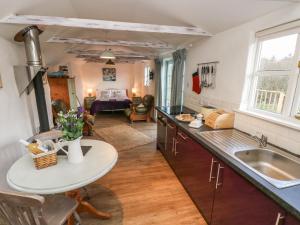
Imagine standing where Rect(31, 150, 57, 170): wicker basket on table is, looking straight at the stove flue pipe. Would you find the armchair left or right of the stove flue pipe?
right

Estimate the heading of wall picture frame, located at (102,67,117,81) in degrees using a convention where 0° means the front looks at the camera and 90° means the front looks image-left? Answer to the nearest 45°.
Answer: approximately 0°

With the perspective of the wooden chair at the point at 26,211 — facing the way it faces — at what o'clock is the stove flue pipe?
The stove flue pipe is roughly at 11 o'clock from the wooden chair.

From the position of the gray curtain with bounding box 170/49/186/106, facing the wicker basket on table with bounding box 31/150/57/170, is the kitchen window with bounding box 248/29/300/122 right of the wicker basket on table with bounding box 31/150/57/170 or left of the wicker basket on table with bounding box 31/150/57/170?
left

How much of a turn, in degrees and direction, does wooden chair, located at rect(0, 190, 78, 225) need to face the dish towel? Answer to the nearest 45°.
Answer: approximately 45° to its right

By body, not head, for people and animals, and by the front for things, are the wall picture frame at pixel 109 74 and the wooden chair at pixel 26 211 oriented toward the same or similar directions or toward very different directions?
very different directions

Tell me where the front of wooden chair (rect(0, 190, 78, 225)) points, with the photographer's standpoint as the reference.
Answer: facing away from the viewer and to the right of the viewer

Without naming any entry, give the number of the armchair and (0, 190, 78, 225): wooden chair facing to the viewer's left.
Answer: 1

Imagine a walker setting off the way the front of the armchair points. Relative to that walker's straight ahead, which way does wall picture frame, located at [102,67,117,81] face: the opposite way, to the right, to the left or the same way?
to the left

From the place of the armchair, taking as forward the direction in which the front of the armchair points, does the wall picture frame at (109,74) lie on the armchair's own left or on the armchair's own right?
on the armchair's own right

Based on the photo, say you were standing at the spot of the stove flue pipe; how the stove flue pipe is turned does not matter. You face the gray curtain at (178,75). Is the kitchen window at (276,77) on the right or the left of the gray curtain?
right
